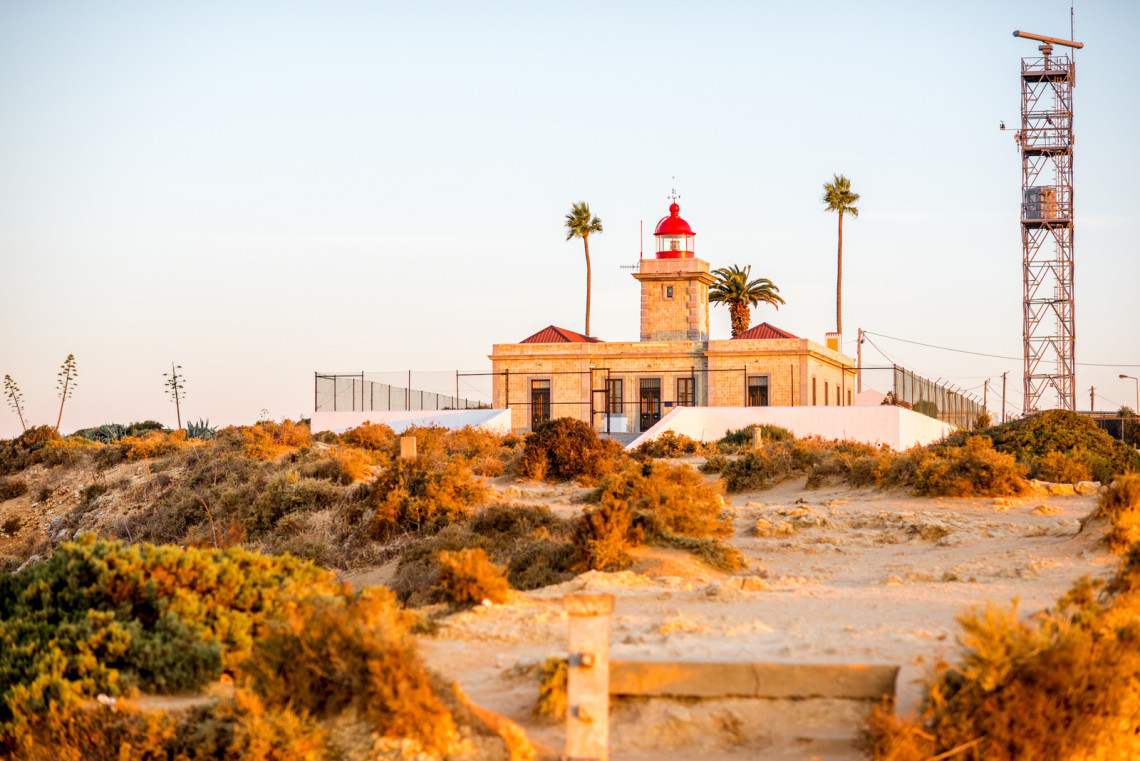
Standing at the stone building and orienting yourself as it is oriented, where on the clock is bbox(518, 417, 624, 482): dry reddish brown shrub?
The dry reddish brown shrub is roughly at 12 o'clock from the stone building.

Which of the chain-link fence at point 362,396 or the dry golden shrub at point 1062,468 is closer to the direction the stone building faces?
the dry golden shrub

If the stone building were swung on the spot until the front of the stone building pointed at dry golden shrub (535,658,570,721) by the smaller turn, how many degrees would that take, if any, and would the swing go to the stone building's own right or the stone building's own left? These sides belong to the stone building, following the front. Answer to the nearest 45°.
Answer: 0° — it already faces it

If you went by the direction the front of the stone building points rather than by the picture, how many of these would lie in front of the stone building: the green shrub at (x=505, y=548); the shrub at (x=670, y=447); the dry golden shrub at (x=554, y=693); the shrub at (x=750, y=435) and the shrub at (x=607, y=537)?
5

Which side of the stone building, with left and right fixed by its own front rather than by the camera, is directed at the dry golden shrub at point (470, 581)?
front

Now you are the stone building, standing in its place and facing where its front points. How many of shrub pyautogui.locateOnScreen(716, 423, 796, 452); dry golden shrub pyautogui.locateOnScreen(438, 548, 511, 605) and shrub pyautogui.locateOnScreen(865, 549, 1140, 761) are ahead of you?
3

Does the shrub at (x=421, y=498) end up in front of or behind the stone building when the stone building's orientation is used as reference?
in front

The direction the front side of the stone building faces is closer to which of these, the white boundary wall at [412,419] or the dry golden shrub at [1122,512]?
the dry golden shrub

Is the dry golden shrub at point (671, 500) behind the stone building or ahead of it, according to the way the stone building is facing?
ahead

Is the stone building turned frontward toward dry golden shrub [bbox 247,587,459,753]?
yes

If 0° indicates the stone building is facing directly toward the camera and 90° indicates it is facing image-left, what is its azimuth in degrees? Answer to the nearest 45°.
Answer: approximately 0°

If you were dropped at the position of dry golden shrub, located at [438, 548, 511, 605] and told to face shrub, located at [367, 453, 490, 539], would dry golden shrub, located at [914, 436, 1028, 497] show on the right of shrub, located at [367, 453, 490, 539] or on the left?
right

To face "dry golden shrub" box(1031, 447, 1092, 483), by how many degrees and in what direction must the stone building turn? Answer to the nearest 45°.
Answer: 0° — it already faces it
